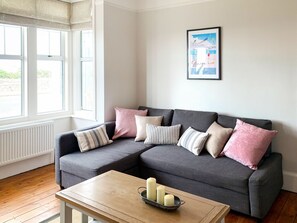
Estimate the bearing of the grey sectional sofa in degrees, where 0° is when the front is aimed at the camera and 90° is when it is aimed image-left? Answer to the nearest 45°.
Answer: approximately 45°

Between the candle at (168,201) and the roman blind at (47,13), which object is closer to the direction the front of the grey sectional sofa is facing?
the candle

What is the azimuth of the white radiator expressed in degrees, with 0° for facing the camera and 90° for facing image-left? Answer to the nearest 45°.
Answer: approximately 315°

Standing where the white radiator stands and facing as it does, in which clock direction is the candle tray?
The candle tray is roughly at 1 o'clock from the white radiator.

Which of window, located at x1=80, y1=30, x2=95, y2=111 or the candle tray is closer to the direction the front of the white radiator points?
the candle tray

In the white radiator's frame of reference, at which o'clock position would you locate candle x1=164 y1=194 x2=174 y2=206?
The candle is roughly at 1 o'clock from the white radiator.

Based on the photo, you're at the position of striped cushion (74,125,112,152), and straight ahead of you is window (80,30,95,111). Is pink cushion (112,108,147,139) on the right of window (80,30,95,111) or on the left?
right
